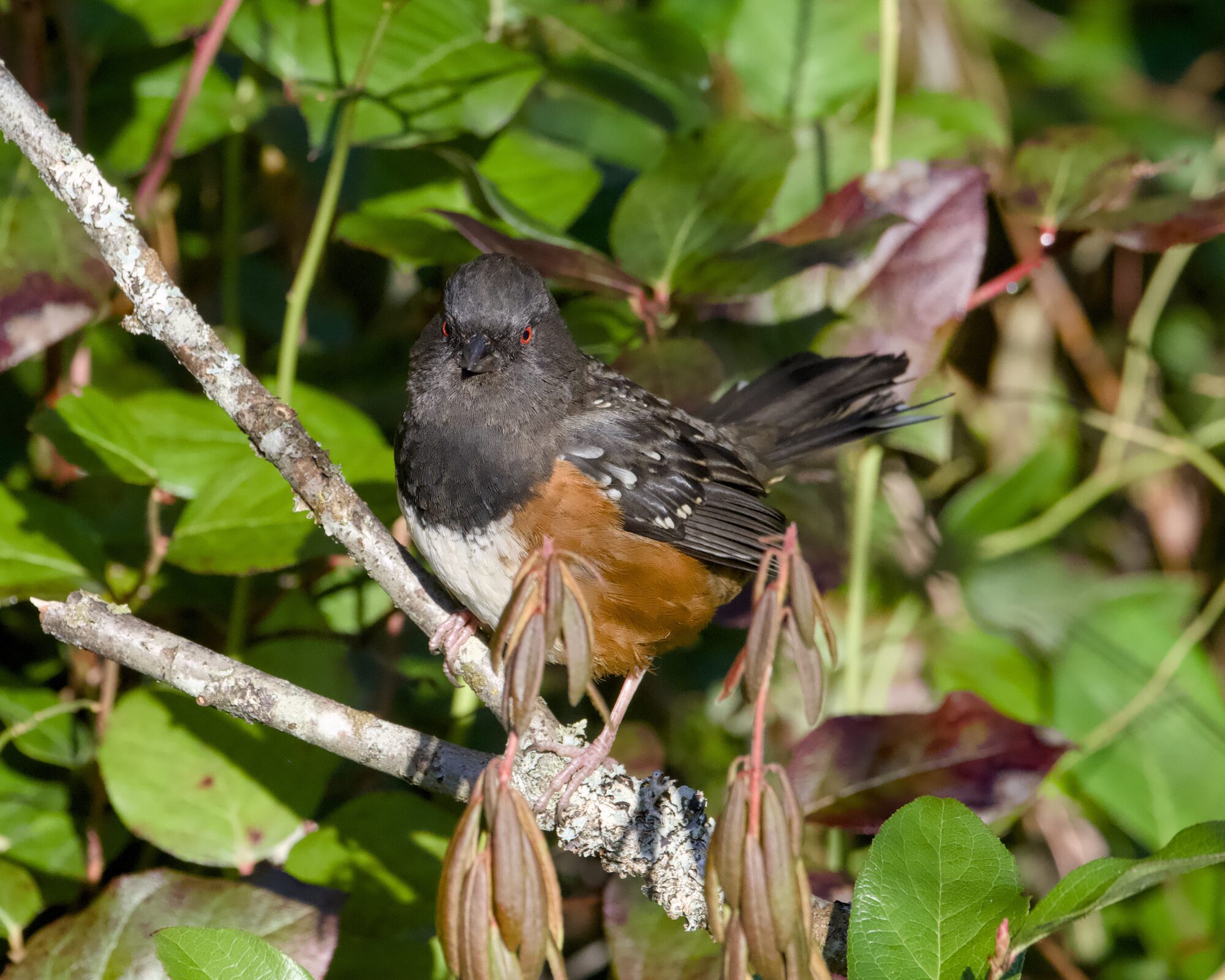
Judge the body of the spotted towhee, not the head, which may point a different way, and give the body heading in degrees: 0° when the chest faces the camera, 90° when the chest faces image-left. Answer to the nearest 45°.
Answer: approximately 45°

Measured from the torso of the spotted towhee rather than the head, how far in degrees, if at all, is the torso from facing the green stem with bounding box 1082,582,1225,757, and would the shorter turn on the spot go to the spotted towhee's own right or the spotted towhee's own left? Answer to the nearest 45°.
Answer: approximately 135° to the spotted towhee's own left

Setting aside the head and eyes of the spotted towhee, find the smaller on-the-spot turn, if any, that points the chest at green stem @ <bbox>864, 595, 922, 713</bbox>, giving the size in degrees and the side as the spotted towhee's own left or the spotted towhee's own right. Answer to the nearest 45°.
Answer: approximately 180°

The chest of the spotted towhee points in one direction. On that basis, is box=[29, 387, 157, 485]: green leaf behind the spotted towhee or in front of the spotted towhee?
in front

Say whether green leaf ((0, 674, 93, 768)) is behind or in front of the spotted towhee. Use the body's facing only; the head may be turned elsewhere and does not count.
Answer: in front

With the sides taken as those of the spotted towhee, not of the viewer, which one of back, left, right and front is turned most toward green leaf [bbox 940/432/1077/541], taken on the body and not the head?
back

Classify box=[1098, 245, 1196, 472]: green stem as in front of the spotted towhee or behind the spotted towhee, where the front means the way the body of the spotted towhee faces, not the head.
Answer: behind

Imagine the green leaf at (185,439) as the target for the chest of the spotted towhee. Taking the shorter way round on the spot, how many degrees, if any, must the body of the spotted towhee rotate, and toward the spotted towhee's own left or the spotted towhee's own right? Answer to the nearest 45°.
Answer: approximately 45° to the spotted towhee's own right

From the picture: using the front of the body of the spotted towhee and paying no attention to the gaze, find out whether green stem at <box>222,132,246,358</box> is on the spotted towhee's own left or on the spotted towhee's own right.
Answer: on the spotted towhee's own right
